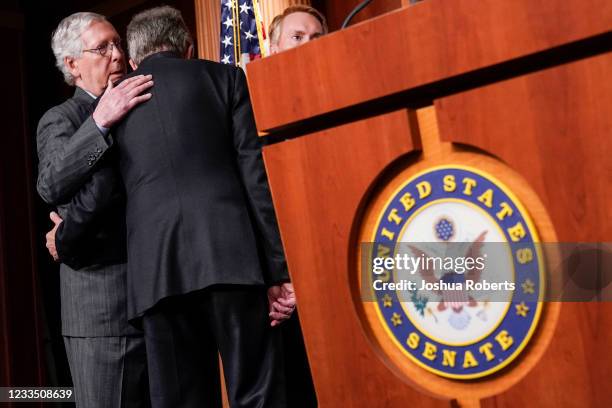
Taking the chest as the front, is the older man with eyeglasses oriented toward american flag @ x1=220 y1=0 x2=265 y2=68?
no

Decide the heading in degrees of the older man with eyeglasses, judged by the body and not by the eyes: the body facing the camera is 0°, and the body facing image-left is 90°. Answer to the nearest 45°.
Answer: approximately 270°

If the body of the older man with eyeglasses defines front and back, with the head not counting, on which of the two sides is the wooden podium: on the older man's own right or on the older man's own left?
on the older man's own right

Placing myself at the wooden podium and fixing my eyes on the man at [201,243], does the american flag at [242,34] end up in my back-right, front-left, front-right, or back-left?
front-right

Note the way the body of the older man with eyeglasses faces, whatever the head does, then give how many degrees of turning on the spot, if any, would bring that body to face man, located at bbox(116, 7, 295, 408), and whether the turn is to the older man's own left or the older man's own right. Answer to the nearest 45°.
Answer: approximately 45° to the older man's own right
